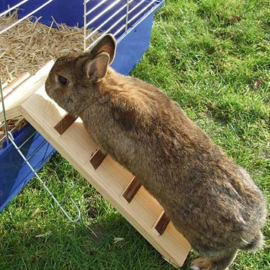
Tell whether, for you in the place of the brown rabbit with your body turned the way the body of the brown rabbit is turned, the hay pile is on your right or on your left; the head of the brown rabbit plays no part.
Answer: on your right

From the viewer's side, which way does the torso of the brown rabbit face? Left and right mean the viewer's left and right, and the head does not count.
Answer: facing to the left of the viewer
